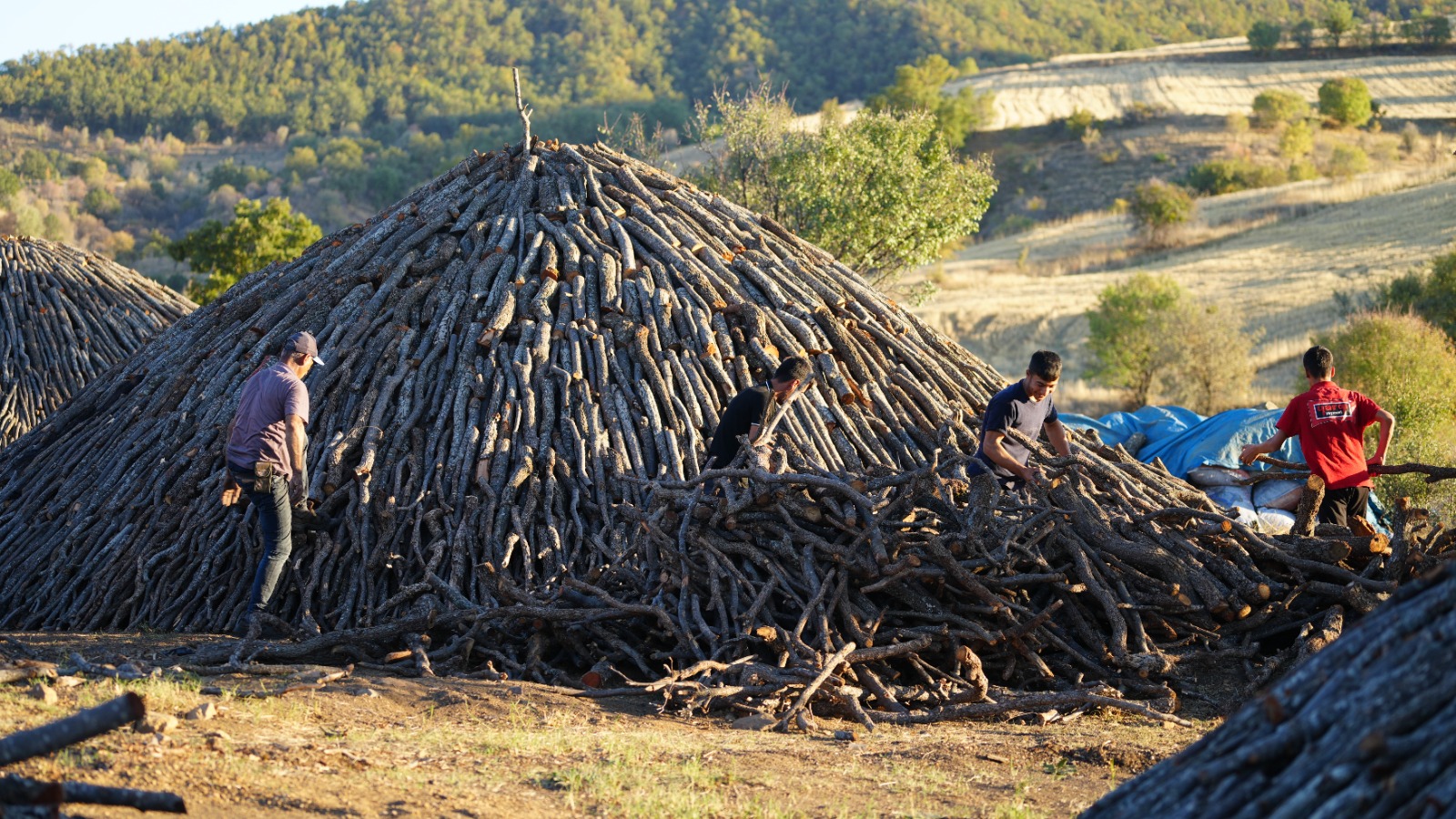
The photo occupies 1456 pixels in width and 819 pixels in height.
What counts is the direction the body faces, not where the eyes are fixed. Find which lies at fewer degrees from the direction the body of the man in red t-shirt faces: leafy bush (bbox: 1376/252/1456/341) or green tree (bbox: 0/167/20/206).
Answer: the leafy bush

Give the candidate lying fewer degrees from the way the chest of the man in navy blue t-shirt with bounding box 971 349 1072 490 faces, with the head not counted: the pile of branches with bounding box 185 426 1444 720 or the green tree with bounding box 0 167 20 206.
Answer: the pile of branches

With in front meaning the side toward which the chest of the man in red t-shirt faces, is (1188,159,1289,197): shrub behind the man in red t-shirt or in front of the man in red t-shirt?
in front

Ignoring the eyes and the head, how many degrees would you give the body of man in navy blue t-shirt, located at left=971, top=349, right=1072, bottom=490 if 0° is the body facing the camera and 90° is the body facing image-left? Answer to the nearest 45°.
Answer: approximately 315°

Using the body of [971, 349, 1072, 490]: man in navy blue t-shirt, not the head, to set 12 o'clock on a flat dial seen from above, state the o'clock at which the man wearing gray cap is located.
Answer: The man wearing gray cap is roughly at 4 o'clock from the man in navy blue t-shirt.

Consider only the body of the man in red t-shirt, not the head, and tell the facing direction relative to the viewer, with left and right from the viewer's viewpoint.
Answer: facing away from the viewer

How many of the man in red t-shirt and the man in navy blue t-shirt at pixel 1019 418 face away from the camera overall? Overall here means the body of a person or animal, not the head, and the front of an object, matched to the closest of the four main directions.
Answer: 1

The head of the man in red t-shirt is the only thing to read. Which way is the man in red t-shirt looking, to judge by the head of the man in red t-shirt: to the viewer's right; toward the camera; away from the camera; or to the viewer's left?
away from the camera

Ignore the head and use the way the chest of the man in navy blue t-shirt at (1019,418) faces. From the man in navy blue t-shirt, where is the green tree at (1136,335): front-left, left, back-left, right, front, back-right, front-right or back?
back-left

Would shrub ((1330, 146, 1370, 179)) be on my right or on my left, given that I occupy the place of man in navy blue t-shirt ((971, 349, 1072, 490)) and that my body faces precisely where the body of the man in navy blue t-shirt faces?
on my left
